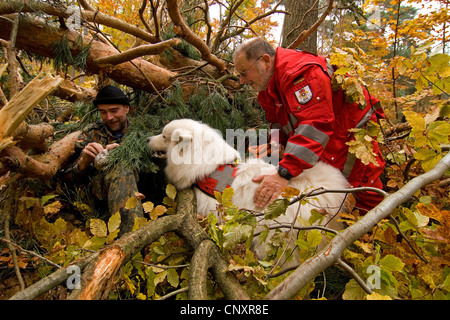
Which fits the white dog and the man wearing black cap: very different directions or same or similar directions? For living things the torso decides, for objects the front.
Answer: very different directions

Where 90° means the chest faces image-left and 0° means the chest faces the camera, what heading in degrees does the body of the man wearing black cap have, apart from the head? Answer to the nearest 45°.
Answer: approximately 315°

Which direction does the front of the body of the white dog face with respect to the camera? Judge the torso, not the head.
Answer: to the viewer's left

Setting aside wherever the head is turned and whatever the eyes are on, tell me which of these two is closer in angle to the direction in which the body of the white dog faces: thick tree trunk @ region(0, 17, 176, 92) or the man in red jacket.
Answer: the thick tree trunk

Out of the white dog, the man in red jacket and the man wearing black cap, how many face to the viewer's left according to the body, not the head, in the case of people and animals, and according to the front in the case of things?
2

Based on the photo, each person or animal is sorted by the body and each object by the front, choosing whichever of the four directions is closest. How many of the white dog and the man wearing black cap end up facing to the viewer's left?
1

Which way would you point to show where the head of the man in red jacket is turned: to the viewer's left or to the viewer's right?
to the viewer's left

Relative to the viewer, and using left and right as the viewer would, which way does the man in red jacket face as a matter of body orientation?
facing to the left of the viewer

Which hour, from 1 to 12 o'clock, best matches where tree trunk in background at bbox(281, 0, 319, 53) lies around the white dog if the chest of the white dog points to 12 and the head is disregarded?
The tree trunk in background is roughly at 4 o'clock from the white dog.
